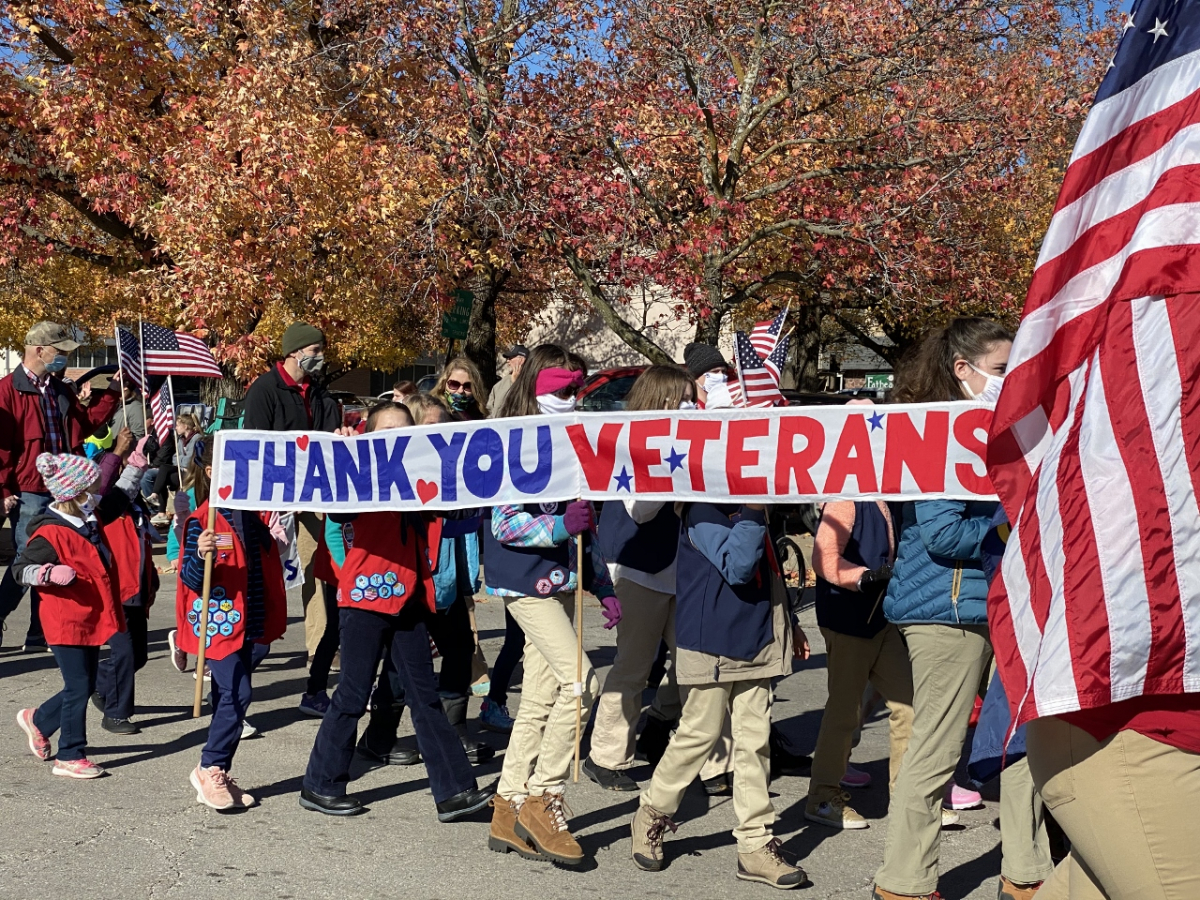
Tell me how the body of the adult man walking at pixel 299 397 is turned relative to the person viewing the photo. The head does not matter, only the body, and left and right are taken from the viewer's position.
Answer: facing the viewer and to the right of the viewer

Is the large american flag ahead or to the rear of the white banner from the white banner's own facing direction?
ahead

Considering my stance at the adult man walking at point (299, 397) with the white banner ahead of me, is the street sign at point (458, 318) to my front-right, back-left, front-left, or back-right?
back-left

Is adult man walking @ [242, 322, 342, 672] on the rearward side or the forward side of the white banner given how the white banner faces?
on the rearward side

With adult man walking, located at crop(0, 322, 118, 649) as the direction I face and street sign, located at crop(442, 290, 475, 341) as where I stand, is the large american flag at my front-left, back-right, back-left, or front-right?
front-left

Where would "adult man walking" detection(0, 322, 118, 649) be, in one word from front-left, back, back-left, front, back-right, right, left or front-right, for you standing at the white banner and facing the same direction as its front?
back-right

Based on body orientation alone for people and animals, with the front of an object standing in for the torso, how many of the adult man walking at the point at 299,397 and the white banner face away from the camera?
0

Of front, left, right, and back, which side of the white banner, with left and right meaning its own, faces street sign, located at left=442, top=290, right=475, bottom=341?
back

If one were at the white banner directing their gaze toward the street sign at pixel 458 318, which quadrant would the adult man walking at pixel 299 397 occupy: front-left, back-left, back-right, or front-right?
front-left

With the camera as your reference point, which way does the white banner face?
facing the viewer
